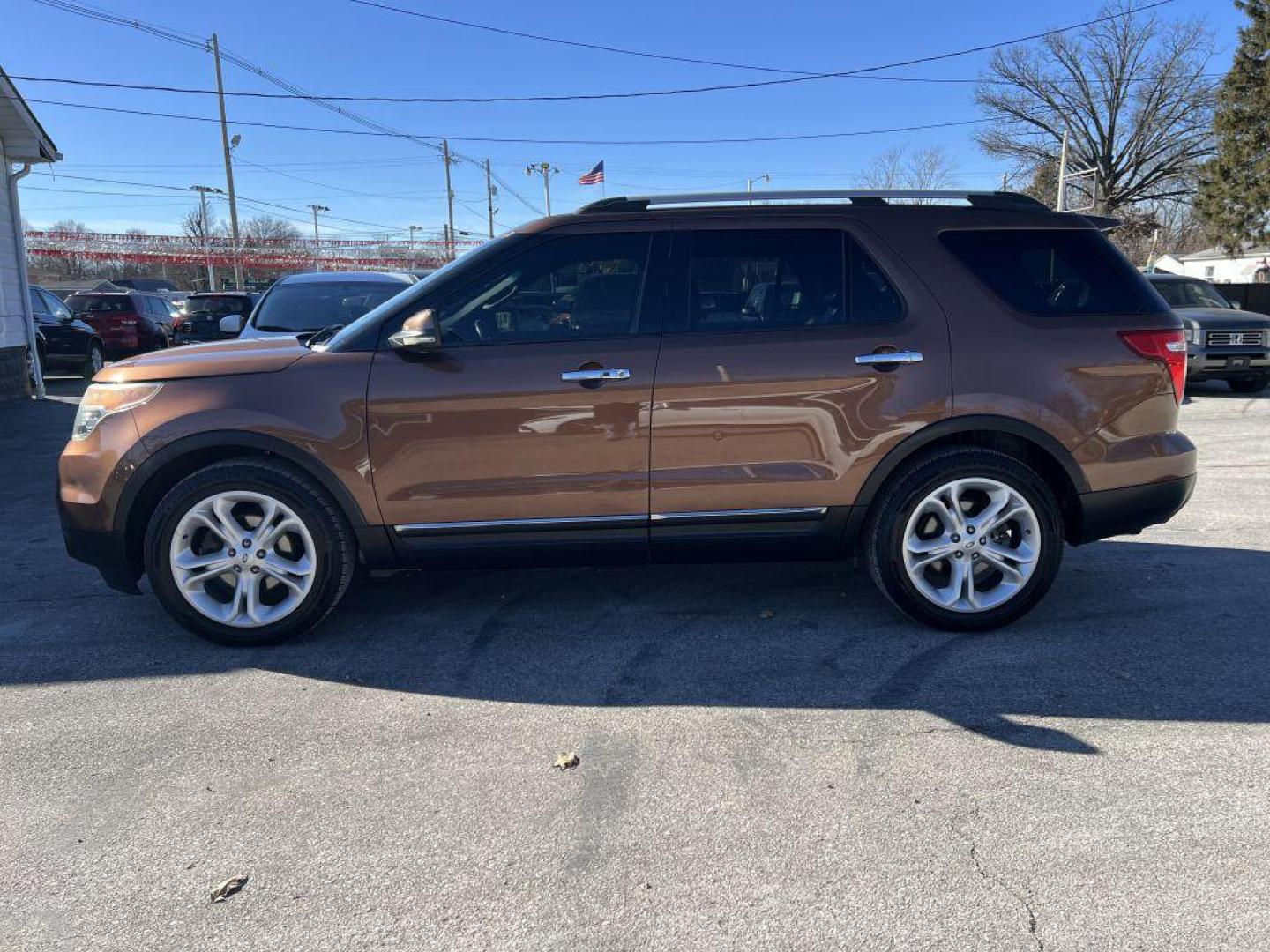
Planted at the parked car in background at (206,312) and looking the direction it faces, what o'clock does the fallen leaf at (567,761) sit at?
The fallen leaf is roughly at 6 o'clock from the parked car in background.

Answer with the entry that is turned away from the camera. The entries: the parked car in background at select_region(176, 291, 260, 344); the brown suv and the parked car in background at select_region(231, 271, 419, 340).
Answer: the parked car in background at select_region(176, 291, 260, 344)

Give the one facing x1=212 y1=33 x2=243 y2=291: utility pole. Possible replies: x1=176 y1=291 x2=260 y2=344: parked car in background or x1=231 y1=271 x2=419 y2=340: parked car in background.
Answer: x1=176 y1=291 x2=260 y2=344: parked car in background

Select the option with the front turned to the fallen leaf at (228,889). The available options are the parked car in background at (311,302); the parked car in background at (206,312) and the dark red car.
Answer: the parked car in background at (311,302)

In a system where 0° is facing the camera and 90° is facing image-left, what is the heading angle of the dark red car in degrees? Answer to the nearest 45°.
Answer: approximately 225°

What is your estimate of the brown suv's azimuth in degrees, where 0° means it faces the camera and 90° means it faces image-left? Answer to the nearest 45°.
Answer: approximately 90°

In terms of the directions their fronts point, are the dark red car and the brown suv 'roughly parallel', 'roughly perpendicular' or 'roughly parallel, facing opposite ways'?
roughly perpendicular

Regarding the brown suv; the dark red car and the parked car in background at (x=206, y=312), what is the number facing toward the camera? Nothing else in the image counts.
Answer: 0

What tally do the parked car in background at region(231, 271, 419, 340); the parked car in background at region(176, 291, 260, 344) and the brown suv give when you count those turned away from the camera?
1

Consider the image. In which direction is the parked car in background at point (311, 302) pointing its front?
toward the camera

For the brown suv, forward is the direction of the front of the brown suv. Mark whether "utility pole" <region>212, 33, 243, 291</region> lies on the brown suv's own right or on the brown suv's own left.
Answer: on the brown suv's own right

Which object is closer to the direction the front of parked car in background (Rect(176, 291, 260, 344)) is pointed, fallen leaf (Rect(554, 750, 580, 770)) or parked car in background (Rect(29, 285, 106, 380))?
the parked car in background

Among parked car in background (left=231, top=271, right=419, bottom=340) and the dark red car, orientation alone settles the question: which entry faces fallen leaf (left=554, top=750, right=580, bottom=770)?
the parked car in background

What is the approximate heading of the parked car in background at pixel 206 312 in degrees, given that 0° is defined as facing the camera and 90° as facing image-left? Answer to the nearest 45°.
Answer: approximately 180°
